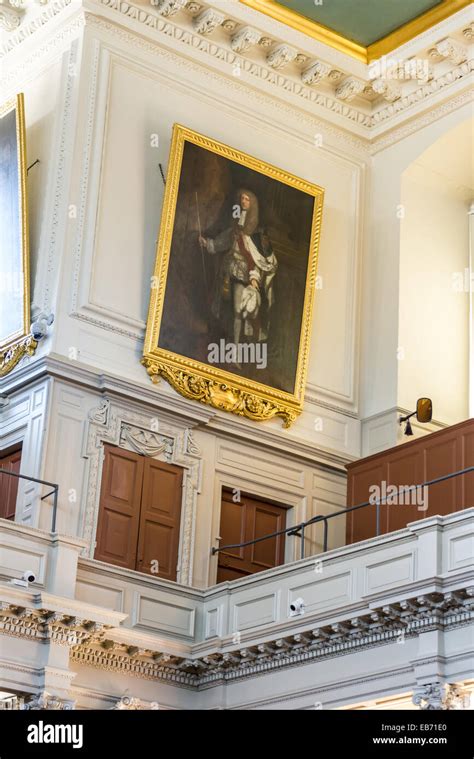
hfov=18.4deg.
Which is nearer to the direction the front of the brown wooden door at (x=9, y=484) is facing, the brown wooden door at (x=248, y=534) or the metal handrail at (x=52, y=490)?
the metal handrail

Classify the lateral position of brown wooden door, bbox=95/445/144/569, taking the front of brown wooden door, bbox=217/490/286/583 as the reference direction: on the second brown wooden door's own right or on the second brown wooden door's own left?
on the second brown wooden door's own right

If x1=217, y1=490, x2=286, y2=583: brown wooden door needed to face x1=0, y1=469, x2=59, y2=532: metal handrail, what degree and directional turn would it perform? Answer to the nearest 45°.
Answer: approximately 90° to its right

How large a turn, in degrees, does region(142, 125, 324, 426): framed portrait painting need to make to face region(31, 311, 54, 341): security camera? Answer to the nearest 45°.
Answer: approximately 135° to its right

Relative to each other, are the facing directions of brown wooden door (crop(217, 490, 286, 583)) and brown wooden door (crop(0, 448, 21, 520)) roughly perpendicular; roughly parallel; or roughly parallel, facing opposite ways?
roughly perpendicular

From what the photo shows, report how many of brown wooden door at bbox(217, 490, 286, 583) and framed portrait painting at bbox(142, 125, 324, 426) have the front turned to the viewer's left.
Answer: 0

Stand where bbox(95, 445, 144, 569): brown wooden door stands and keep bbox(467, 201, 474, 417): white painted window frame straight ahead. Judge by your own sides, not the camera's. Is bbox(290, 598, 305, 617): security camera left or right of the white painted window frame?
right

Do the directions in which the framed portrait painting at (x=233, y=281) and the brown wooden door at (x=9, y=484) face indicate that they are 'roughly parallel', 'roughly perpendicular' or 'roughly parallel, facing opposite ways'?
roughly perpendicular

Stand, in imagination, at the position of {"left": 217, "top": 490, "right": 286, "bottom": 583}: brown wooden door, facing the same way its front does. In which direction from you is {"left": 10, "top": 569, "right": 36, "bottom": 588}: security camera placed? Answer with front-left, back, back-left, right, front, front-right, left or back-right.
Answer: right

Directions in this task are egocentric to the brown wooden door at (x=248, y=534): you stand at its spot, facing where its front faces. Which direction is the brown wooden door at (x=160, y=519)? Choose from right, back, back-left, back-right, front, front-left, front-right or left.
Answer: right
